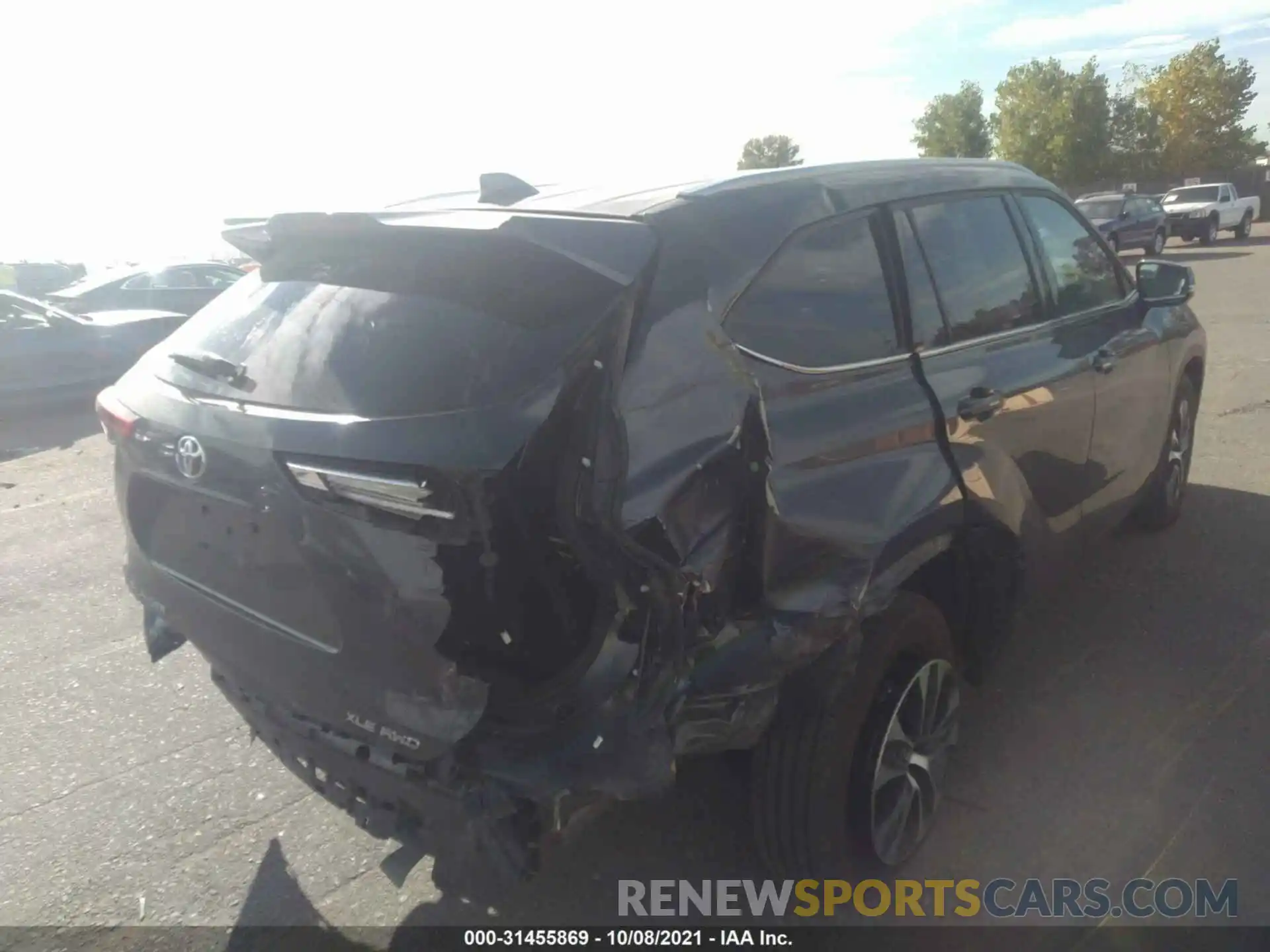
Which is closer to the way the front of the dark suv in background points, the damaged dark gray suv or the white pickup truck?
the damaged dark gray suv

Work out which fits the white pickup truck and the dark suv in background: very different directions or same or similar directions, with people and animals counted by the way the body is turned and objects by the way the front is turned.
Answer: same or similar directions

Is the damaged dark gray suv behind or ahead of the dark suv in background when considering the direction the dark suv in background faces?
ahead

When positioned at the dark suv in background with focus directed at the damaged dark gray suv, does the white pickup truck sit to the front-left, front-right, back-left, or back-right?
back-left

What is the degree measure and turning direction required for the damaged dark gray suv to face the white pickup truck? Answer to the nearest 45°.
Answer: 0° — it already faces it

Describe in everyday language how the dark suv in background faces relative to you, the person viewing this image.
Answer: facing the viewer and to the left of the viewer

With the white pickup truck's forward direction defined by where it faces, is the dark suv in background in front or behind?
in front

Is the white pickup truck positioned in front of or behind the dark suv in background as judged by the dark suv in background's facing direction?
behind

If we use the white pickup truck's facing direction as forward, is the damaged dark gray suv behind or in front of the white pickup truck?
in front

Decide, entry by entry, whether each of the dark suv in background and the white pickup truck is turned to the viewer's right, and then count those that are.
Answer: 0

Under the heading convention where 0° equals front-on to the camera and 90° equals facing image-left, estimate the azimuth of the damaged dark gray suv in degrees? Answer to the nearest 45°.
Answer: approximately 225°

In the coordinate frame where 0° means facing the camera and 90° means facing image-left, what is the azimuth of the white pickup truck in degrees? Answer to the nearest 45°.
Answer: approximately 45°
